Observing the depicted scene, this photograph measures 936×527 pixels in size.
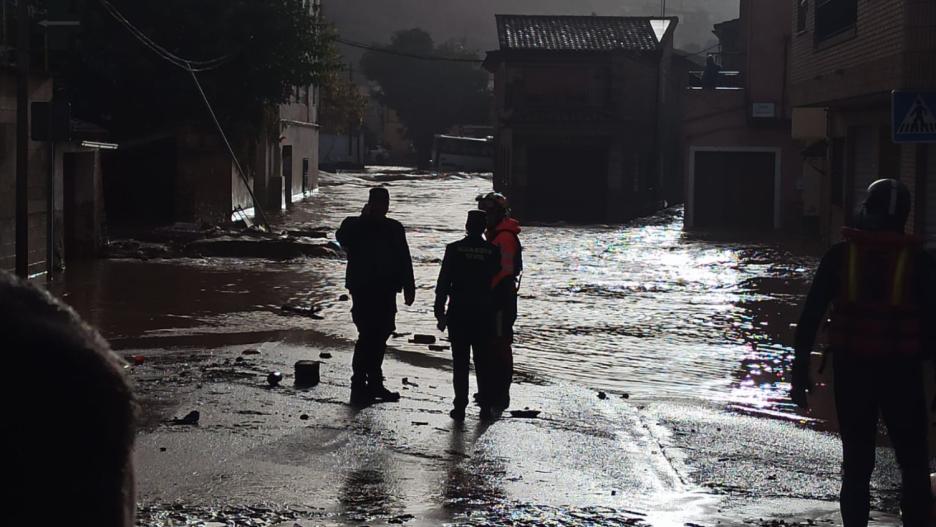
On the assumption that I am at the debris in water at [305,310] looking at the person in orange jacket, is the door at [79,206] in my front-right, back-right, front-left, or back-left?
back-right

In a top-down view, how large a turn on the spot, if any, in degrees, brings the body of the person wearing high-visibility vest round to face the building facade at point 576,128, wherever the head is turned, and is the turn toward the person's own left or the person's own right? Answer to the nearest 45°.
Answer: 0° — they already face it

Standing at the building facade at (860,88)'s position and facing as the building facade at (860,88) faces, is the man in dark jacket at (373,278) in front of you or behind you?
in front

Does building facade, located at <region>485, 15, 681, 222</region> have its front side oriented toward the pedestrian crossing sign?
yes

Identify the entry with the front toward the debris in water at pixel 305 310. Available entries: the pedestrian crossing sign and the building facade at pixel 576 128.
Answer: the building facade

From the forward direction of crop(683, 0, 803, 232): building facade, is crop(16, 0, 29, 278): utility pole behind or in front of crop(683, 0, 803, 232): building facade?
in front

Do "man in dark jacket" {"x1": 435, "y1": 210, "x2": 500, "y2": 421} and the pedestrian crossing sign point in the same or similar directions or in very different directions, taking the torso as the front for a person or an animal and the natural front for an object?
very different directions

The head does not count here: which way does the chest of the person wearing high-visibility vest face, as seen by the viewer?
away from the camera
